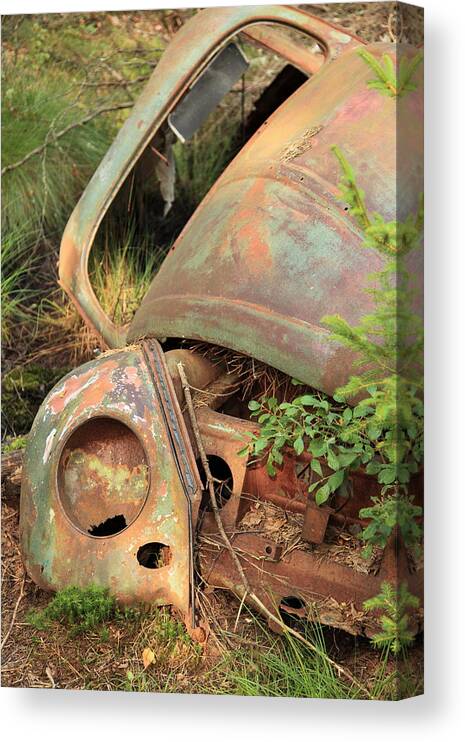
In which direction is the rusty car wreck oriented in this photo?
toward the camera

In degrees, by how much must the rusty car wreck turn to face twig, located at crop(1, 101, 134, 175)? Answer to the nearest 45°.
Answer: approximately 135° to its right
